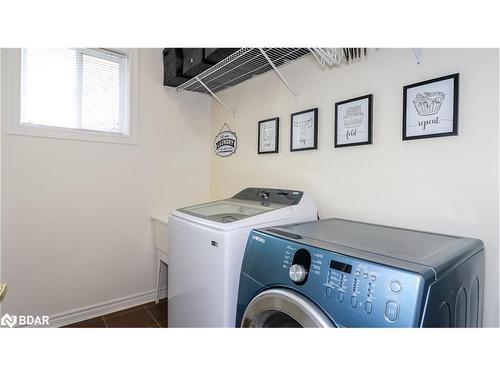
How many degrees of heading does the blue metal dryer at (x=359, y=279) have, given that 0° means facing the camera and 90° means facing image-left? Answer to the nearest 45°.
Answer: approximately 45°

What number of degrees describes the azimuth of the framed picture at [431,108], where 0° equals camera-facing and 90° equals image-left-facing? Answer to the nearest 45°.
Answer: approximately 45°

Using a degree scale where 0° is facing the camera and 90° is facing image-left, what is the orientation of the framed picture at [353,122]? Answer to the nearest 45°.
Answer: approximately 45°

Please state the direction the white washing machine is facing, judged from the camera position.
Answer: facing the viewer and to the left of the viewer

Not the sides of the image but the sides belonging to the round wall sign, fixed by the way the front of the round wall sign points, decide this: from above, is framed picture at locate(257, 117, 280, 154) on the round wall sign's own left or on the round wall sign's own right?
on the round wall sign's own left

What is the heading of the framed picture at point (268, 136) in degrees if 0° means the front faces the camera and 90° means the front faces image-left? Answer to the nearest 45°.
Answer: approximately 45°

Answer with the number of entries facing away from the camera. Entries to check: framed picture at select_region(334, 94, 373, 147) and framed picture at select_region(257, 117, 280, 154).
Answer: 0

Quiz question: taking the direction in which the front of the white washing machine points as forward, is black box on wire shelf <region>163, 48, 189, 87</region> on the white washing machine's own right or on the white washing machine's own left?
on the white washing machine's own right

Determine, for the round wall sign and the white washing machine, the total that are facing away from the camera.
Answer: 0
